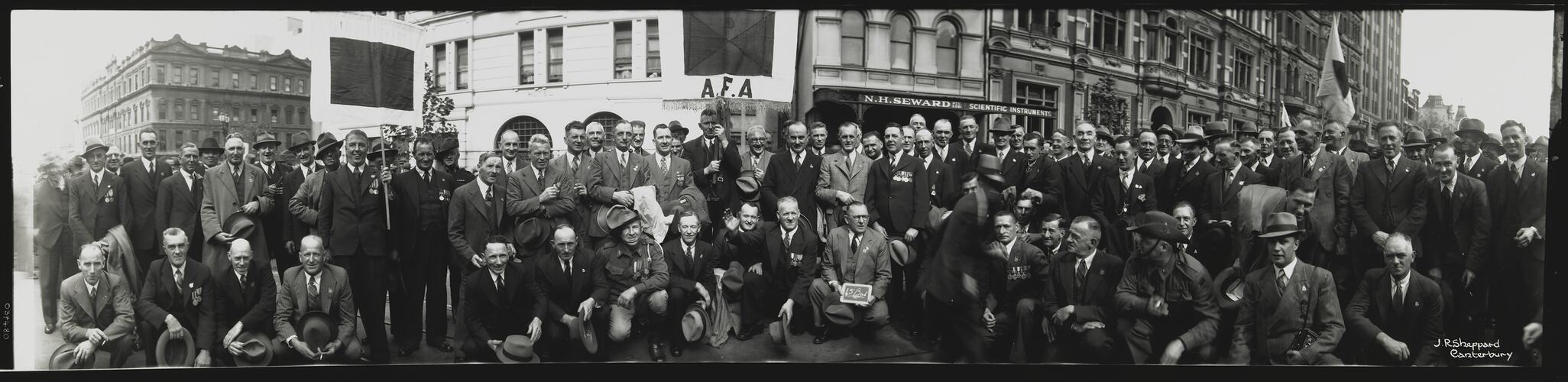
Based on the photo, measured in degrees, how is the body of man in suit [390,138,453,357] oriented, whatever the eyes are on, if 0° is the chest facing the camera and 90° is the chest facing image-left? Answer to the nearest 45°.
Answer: approximately 0°

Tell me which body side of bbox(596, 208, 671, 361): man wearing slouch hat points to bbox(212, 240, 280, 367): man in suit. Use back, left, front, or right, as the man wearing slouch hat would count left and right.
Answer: right

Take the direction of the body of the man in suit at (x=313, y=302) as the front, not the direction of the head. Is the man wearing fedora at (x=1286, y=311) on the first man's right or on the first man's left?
on the first man's left

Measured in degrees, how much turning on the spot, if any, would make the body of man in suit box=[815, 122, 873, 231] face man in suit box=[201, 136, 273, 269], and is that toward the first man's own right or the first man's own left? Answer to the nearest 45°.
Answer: approximately 90° to the first man's own right
